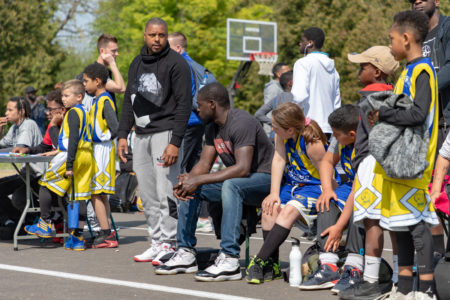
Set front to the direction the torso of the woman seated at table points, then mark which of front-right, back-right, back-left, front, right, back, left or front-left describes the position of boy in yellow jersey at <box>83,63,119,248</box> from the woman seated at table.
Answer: back-left

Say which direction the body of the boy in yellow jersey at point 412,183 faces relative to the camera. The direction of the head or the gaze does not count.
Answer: to the viewer's left

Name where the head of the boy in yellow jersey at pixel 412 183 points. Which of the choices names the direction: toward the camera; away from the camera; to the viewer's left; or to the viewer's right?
to the viewer's left

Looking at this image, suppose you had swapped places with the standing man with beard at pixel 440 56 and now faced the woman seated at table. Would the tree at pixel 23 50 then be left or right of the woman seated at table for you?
right

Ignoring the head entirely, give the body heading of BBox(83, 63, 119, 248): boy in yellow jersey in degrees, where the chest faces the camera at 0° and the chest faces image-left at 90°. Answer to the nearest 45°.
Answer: approximately 90°

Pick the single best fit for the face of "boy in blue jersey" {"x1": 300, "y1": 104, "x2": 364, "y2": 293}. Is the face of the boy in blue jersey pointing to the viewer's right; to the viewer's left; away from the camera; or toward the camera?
to the viewer's left

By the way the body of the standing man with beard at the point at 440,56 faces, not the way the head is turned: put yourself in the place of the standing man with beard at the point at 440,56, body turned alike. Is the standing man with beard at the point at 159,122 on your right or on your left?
on your right
